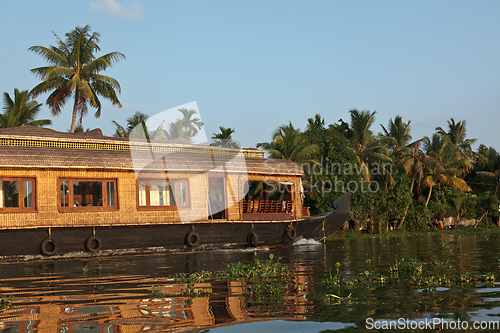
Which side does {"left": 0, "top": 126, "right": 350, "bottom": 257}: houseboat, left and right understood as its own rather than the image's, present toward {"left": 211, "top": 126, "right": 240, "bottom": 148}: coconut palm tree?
left

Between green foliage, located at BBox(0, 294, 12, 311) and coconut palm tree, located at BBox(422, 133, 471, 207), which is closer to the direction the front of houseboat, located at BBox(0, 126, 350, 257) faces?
the coconut palm tree

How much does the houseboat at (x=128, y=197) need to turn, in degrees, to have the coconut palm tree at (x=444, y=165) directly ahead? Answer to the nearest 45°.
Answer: approximately 45° to its left

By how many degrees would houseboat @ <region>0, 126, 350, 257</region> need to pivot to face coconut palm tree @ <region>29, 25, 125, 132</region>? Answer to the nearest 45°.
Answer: approximately 90° to its left

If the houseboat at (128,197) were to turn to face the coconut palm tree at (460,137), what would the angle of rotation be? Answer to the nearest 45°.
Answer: approximately 45° to its left

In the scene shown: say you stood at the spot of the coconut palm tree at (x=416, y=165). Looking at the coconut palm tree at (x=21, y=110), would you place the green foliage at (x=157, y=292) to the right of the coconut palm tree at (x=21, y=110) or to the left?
left

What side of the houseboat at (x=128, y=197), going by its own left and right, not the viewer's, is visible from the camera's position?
right

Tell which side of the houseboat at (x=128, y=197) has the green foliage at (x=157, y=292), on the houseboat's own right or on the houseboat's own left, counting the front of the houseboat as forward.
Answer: on the houseboat's own right

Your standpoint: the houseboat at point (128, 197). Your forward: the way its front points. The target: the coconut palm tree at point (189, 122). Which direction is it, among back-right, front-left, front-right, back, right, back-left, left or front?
left

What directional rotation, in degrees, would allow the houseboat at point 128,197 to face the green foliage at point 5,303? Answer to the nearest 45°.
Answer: approximately 90° to its right

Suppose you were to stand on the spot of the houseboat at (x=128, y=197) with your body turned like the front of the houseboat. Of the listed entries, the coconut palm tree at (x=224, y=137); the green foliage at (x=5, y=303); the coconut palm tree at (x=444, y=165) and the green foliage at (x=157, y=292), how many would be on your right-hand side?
2

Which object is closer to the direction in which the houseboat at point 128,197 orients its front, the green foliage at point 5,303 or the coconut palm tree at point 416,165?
the coconut palm tree

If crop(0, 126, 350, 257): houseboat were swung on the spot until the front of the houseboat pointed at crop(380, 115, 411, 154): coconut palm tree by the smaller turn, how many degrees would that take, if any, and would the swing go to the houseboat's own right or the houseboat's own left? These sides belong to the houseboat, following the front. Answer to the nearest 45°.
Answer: approximately 45° to the houseboat's own left

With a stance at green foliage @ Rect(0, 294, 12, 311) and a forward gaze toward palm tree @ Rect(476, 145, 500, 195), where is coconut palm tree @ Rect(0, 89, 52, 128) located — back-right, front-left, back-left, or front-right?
front-left

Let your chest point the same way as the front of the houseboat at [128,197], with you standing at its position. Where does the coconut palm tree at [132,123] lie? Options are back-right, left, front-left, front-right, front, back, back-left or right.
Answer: left
